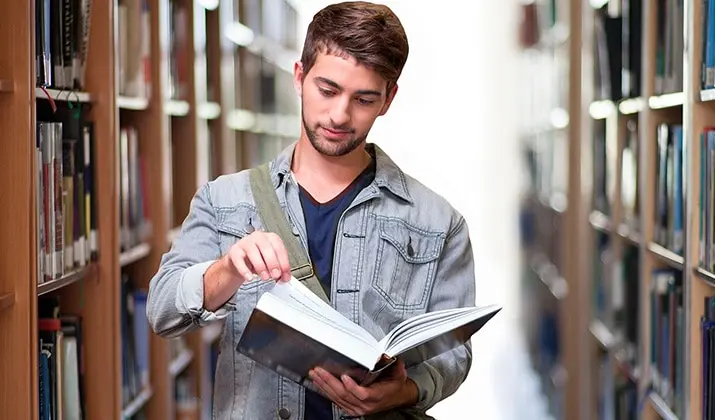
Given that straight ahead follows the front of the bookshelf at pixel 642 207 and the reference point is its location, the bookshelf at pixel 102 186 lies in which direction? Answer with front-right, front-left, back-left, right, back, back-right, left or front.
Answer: front

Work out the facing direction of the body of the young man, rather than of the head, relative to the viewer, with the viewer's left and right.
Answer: facing the viewer

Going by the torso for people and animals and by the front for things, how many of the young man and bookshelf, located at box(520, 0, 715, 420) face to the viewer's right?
0

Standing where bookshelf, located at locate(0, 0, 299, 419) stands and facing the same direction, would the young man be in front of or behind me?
in front

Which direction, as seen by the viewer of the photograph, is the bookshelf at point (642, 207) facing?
facing the viewer and to the left of the viewer

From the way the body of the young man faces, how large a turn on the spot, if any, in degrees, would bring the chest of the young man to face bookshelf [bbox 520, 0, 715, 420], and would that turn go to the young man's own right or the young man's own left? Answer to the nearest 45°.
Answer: approximately 135° to the young man's own left

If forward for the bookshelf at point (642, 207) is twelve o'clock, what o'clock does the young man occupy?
The young man is roughly at 11 o'clock from the bookshelf.
